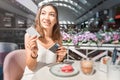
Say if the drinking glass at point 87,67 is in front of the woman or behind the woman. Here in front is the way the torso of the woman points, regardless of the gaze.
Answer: in front

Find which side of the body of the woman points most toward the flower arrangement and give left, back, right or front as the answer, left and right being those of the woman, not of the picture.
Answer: left

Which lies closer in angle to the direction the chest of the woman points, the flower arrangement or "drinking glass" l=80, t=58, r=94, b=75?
the drinking glass

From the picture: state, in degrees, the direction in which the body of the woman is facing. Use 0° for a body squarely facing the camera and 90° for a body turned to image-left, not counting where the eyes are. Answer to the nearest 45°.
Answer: approximately 315°

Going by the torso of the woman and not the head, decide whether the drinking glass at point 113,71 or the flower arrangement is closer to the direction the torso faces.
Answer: the drinking glass
